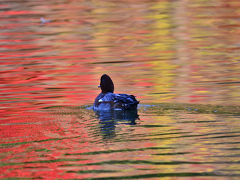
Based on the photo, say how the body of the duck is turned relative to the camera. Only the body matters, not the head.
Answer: to the viewer's left
